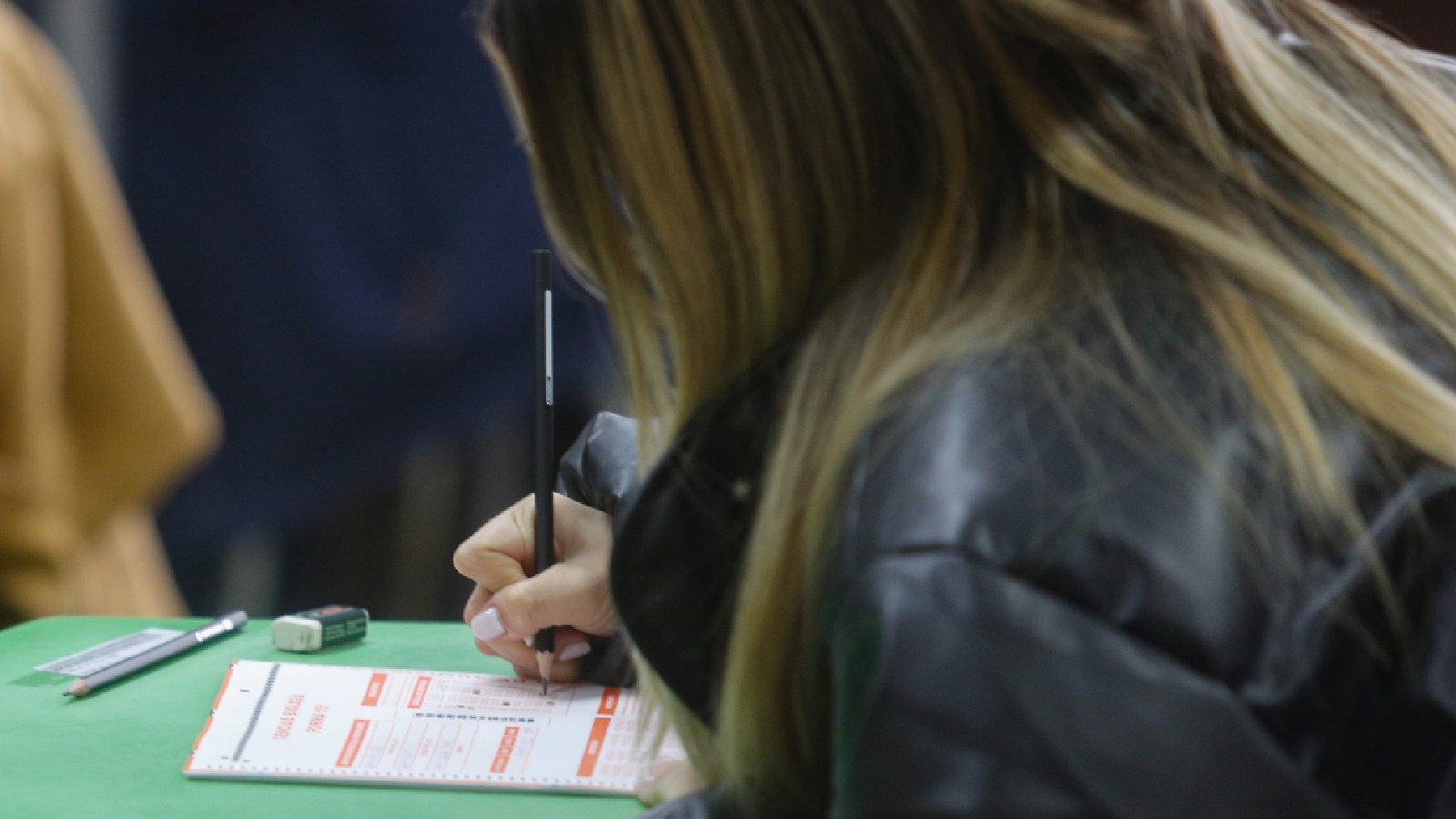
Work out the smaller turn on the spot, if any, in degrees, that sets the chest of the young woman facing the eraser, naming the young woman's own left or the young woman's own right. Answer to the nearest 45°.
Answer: approximately 45° to the young woman's own right

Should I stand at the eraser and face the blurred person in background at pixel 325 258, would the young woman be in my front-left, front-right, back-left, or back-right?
back-right

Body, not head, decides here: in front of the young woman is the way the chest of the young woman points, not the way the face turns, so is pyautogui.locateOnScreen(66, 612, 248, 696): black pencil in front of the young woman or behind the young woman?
in front

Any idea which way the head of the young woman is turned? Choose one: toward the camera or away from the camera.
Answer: away from the camera

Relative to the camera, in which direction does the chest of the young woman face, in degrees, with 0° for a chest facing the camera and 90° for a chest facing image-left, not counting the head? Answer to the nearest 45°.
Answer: approximately 90°

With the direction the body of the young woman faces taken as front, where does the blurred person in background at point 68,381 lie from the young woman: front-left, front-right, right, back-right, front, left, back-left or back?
front-right

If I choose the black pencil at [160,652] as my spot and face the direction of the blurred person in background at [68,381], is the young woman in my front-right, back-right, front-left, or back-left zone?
back-right

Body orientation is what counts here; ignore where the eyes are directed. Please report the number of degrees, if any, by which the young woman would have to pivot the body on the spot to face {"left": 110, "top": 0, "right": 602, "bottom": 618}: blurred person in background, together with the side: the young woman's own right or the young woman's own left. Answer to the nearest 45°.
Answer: approximately 45° to the young woman's own right
